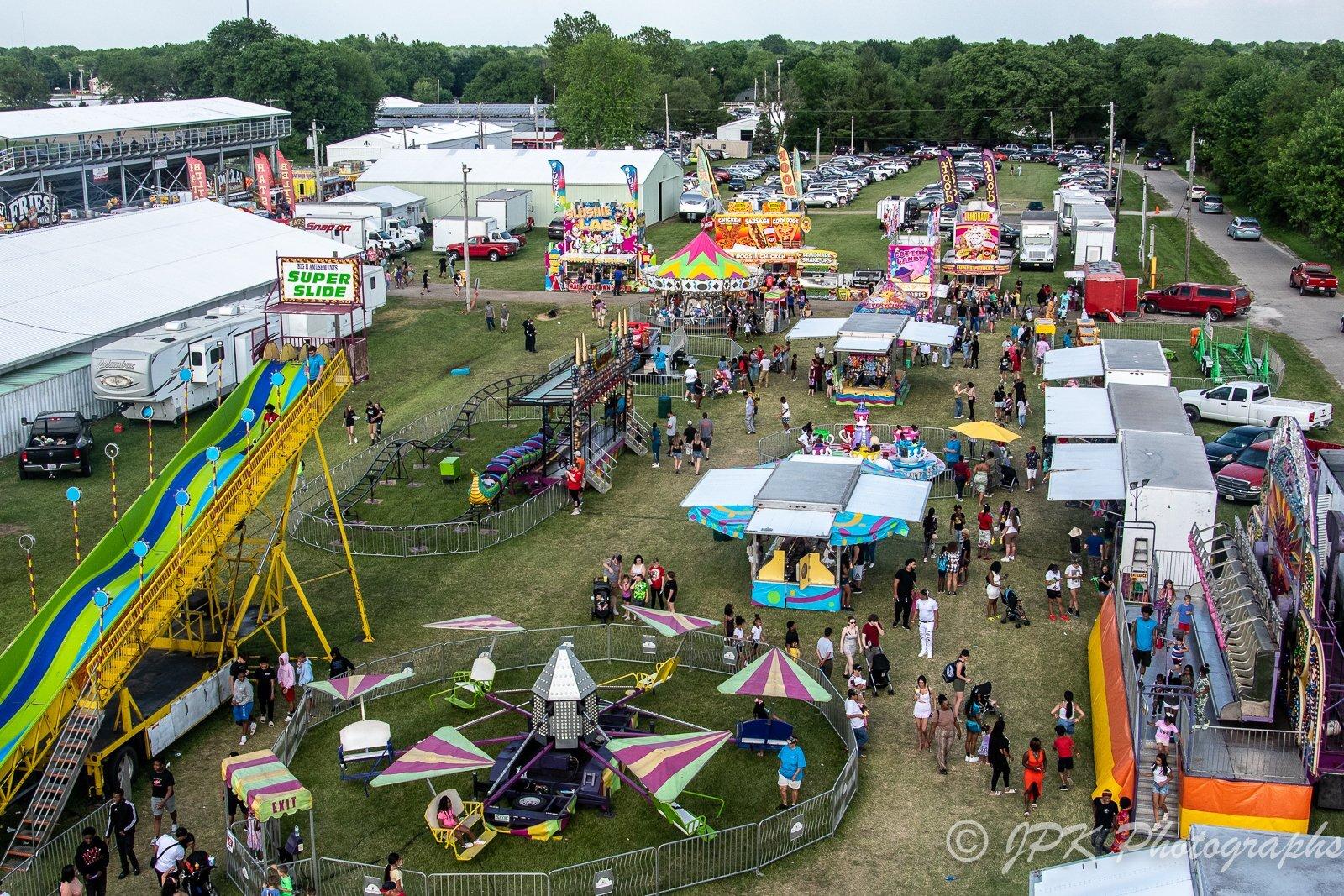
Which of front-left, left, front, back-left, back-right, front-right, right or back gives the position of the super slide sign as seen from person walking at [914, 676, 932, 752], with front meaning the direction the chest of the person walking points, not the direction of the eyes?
back-right

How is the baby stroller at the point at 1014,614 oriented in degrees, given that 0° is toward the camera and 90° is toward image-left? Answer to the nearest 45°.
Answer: approximately 315°

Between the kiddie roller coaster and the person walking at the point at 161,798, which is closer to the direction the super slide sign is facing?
the person walking
